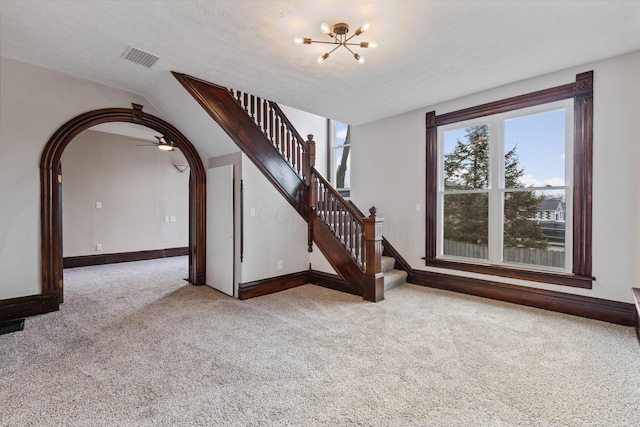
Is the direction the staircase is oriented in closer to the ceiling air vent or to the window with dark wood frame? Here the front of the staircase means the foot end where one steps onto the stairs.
the window with dark wood frame

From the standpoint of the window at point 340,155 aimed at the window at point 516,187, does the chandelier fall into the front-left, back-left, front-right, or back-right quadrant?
front-right

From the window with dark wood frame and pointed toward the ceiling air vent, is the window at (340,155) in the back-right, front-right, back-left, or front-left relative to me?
front-right

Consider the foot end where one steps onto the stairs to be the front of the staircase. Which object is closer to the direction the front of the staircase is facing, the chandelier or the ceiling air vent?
the chandelier

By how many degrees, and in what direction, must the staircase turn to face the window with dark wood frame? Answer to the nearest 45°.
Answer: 0° — it already faces it

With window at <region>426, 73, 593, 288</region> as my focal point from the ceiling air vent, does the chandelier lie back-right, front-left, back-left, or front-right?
front-right

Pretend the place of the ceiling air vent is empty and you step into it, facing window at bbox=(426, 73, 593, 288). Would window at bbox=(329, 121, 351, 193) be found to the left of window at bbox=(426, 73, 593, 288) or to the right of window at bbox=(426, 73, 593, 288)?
left

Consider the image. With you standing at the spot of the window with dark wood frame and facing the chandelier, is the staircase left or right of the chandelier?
right

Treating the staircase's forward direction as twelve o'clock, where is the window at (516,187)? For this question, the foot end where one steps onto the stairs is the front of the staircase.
The window is roughly at 11 o'clock from the staircase.

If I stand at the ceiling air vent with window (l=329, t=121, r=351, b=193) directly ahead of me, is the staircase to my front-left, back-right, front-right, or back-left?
front-right

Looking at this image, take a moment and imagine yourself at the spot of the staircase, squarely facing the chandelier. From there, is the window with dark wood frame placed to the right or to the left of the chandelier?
left

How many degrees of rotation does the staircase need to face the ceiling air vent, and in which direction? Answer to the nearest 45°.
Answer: approximately 90° to its right

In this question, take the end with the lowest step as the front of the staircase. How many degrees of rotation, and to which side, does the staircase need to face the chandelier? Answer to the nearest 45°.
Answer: approximately 45° to its right
